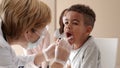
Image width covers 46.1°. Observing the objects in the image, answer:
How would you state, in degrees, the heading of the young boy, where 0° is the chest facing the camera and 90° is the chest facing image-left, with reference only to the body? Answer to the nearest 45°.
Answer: approximately 45°
